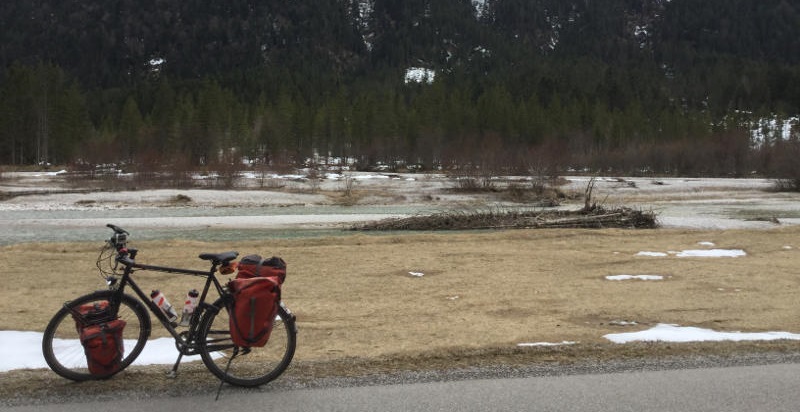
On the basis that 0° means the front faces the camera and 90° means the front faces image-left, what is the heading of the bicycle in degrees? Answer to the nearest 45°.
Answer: approximately 90°

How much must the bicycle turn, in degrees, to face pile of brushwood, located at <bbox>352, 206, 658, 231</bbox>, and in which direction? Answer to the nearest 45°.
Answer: approximately 135° to its right
